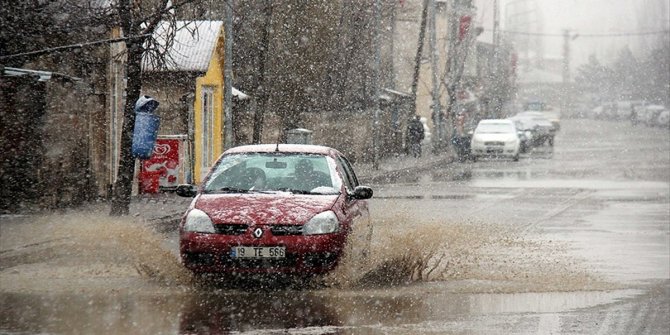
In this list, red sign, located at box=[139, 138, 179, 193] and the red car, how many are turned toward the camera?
2

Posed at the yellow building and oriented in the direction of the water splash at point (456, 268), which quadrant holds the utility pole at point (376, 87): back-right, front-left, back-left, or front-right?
back-left

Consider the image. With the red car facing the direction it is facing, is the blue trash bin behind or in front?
behind

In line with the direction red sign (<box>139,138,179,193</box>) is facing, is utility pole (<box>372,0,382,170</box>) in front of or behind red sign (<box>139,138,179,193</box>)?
behind

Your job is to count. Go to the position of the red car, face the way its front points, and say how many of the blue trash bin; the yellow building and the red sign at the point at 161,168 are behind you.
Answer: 3

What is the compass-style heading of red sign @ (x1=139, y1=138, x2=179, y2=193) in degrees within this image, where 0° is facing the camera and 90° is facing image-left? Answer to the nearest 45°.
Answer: approximately 0°

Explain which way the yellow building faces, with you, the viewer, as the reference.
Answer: facing the viewer and to the right of the viewer

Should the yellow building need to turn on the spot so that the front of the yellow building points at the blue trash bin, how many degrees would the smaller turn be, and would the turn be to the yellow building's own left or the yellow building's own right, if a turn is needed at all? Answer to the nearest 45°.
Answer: approximately 45° to the yellow building's own right

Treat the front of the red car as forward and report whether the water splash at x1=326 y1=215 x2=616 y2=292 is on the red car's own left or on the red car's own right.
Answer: on the red car's own left

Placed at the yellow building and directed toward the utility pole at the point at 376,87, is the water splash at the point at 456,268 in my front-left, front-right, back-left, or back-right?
back-right

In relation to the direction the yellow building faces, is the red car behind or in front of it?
in front

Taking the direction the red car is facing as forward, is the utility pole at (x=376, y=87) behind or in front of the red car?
behind

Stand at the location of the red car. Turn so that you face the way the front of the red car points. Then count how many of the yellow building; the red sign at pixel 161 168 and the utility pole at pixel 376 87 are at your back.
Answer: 3
